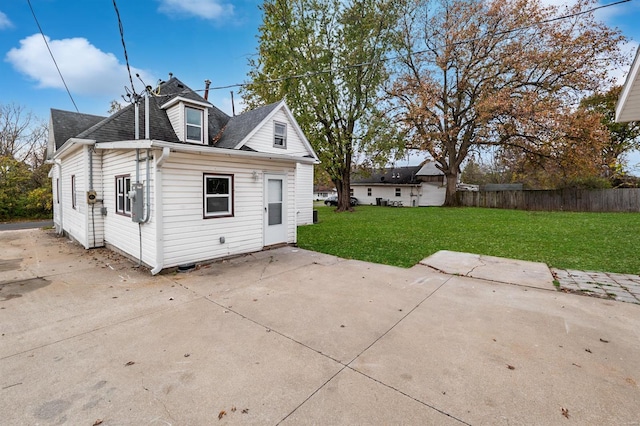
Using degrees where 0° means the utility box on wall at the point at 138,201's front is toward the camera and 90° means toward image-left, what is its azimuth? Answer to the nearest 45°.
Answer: approximately 45°

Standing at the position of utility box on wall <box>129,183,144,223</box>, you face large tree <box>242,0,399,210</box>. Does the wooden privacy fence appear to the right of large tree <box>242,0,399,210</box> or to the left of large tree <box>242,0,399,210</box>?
right

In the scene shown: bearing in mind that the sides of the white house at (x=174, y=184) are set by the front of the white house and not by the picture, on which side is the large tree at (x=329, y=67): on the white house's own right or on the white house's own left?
on the white house's own left

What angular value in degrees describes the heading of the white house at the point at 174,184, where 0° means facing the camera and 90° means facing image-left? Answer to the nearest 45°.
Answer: approximately 315°

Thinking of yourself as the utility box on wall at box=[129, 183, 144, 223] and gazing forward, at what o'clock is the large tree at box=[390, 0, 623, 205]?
The large tree is roughly at 7 o'clock from the utility box on wall.

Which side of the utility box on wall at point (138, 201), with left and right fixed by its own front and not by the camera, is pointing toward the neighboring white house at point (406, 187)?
back

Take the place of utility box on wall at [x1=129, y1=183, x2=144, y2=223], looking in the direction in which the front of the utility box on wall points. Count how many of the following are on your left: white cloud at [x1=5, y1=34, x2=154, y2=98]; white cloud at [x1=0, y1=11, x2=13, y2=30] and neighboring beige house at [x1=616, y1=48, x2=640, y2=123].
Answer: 1

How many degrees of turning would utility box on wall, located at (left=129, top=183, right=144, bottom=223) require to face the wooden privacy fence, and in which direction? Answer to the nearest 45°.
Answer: approximately 135° to its left

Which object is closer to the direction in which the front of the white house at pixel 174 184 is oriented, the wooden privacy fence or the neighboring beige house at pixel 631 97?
the neighboring beige house
